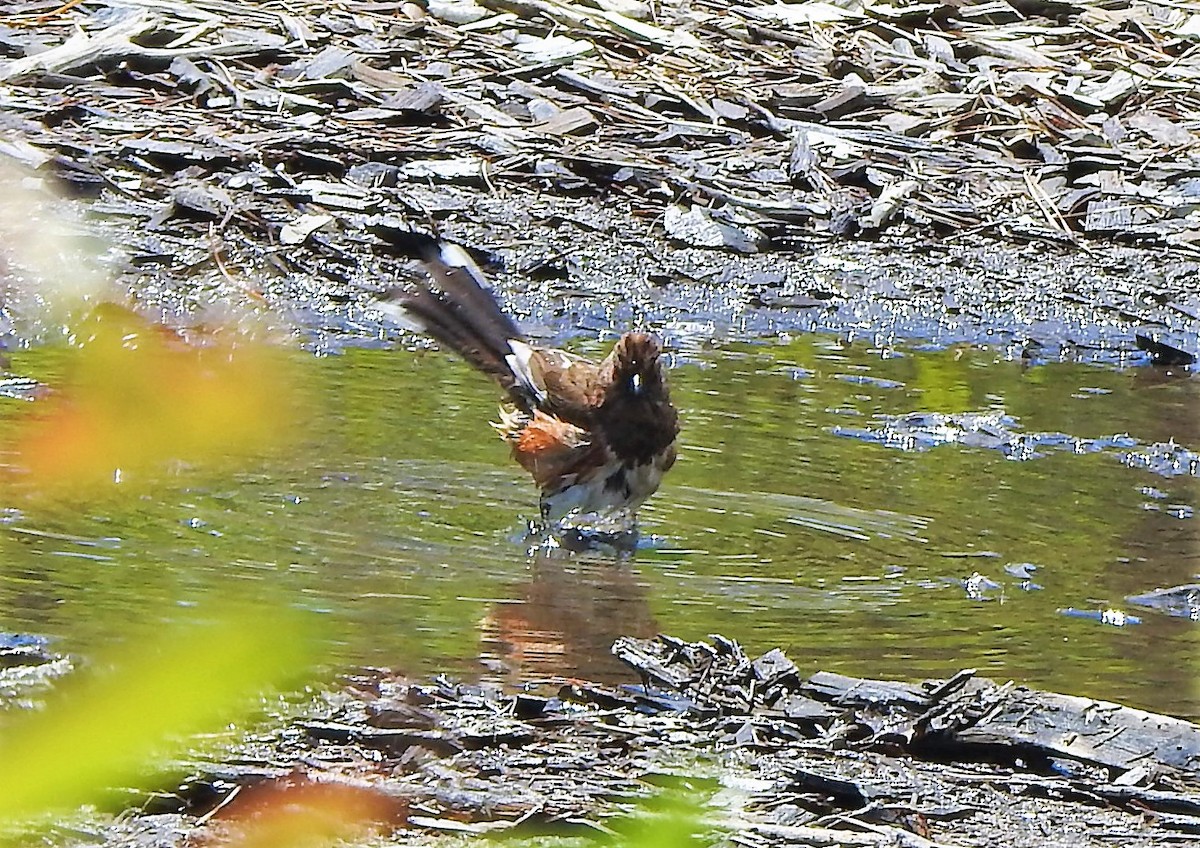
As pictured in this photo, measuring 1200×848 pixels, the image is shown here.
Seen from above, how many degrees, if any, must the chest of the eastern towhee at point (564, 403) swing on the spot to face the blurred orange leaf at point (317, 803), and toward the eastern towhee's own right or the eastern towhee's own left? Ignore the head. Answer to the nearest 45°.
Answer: approximately 45° to the eastern towhee's own right

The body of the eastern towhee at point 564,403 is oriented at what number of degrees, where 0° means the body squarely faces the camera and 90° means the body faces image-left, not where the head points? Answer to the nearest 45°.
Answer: approximately 315°

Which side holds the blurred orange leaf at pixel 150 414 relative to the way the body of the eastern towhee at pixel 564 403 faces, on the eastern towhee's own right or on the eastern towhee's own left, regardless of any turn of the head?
on the eastern towhee's own right

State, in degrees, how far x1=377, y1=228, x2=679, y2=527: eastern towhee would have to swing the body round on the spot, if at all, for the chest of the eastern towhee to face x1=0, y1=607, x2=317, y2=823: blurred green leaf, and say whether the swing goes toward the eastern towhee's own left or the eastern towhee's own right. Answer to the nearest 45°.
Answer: approximately 45° to the eastern towhee's own right
